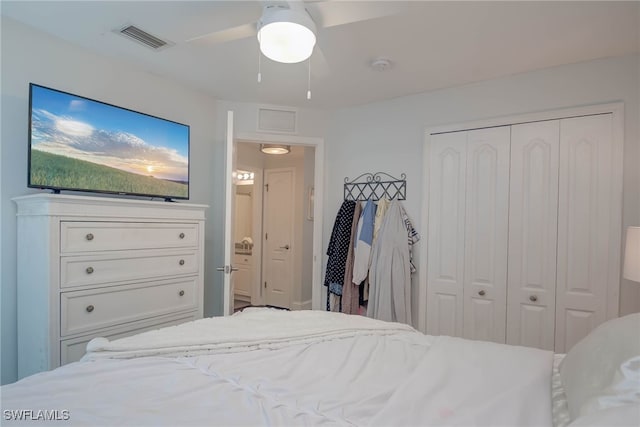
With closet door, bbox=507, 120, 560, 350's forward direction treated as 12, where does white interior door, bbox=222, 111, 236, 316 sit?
The white interior door is roughly at 2 o'clock from the closet door.

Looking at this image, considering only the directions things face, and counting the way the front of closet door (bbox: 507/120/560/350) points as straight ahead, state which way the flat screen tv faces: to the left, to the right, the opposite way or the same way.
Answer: to the left

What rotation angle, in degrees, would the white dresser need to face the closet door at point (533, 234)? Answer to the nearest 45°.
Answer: approximately 45° to its left

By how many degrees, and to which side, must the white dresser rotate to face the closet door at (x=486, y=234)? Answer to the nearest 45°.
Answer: approximately 45° to its left

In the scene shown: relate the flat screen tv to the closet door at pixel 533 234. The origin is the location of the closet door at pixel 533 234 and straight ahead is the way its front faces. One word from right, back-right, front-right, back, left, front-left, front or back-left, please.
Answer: front-right

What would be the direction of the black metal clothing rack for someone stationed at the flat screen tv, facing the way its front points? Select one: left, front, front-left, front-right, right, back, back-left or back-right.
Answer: front-left

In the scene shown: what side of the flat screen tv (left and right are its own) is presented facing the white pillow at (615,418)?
front

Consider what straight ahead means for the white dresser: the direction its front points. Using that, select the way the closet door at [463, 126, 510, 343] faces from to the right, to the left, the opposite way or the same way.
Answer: to the right

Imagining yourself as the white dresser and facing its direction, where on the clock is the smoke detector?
The smoke detector is roughly at 11 o'clock from the white dresser.

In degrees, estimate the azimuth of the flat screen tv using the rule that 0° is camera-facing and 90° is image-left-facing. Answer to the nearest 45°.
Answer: approximately 315°

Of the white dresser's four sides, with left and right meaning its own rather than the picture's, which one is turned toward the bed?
front
